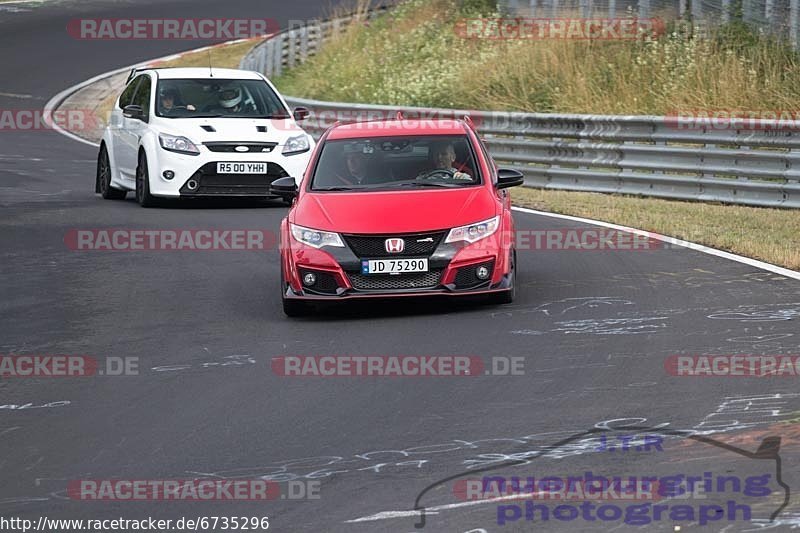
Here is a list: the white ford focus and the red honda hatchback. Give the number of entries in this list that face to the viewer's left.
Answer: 0

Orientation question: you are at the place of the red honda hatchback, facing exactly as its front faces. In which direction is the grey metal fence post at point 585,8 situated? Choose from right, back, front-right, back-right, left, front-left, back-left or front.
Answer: back

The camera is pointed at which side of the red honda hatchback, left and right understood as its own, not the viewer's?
front

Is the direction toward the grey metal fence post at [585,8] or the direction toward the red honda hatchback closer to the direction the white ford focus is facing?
the red honda hatchback

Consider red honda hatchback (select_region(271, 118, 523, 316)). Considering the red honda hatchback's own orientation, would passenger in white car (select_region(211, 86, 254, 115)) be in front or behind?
behind

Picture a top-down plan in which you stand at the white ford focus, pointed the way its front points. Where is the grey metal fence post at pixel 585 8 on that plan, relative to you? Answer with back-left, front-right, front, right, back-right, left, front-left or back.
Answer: left

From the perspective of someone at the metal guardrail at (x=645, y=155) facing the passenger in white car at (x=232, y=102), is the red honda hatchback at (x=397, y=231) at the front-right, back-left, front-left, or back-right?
front-left

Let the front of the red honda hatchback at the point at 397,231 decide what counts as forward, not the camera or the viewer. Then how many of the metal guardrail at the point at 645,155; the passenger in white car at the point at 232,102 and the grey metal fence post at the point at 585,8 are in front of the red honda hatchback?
0

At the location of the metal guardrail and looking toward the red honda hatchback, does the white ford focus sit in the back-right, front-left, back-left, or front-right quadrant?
front-right
